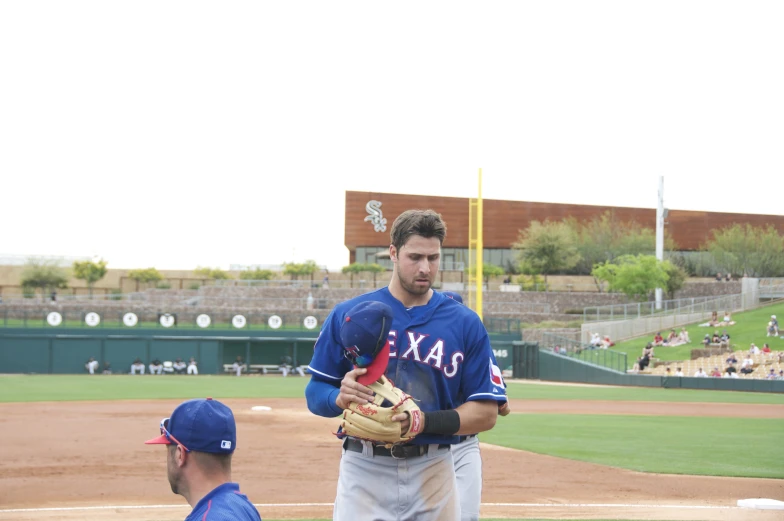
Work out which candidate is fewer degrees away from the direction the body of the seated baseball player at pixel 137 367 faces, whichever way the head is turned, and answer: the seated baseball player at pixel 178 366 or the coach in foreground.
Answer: the coach in foreground

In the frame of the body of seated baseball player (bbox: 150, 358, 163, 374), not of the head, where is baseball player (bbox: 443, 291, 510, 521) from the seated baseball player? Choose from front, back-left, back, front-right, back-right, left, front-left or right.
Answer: front

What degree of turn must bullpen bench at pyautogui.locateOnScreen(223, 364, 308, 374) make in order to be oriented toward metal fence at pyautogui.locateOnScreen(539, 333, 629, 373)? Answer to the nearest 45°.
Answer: approximately 90° to its left

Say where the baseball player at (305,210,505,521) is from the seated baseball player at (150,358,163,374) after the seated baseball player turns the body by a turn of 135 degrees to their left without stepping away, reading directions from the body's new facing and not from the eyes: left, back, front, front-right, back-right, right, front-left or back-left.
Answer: back-right

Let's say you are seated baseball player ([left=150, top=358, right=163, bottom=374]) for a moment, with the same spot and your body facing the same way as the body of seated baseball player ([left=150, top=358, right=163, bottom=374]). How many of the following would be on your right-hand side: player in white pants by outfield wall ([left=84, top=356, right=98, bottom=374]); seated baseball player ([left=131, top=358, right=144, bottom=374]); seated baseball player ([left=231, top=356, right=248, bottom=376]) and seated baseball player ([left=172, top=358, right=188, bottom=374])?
2

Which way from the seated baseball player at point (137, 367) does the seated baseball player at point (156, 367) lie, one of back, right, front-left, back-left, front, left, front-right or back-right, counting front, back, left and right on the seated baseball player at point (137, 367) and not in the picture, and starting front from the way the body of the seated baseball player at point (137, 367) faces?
left

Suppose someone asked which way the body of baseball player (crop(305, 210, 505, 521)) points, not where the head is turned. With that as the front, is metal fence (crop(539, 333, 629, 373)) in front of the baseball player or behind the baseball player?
behind

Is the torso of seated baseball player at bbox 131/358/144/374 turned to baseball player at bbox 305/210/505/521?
yes

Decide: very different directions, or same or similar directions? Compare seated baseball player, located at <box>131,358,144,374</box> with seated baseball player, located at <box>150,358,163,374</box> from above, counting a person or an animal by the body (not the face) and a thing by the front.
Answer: same or similar directions

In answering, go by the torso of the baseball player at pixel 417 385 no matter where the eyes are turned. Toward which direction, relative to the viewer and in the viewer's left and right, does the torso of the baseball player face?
facing the viewer

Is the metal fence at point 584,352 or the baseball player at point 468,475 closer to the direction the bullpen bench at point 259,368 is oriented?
the baseball player

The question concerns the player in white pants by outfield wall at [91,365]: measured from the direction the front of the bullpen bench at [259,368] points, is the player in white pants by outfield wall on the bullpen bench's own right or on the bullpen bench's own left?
on the bullpen bench's own right

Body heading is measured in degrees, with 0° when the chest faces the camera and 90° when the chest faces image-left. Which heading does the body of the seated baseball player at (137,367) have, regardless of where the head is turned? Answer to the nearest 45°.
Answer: approximately 0°

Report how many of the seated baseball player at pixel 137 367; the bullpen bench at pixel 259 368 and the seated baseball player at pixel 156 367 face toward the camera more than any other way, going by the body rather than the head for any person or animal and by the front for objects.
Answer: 3

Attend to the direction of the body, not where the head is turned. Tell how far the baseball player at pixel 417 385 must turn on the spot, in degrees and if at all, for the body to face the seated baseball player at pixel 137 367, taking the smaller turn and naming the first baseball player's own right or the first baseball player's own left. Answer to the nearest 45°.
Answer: approximately 180°

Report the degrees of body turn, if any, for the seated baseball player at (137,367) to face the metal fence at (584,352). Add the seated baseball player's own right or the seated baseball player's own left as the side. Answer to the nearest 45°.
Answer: approximately 90° to the seated baseball player's own left

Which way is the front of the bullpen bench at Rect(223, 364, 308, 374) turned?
toward the camera
